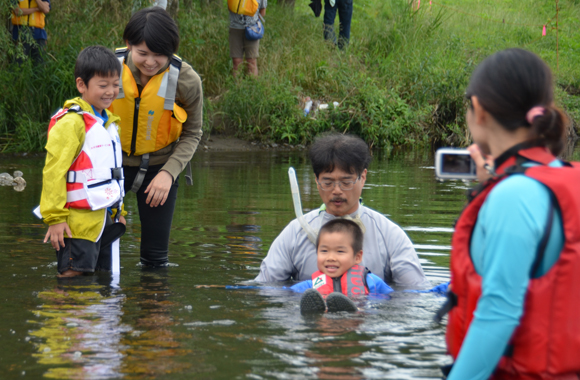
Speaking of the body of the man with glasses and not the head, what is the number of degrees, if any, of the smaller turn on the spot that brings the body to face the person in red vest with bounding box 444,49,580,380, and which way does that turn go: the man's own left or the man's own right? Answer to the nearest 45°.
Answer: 0° — they already face them

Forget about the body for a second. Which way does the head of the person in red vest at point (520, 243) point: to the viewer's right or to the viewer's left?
to the viewer's left

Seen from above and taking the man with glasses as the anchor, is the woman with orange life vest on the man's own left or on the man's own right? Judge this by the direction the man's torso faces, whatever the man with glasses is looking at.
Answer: on the man's own right

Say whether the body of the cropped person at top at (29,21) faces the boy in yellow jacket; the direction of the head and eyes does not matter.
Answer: yes

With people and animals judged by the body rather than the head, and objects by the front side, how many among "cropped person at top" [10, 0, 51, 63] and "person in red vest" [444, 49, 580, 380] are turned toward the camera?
1

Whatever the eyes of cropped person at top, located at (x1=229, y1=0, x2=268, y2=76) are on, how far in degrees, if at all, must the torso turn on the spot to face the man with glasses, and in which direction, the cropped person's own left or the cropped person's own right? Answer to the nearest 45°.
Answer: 0° — they already face them
